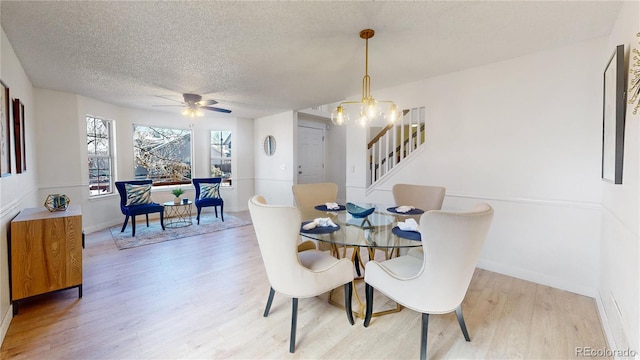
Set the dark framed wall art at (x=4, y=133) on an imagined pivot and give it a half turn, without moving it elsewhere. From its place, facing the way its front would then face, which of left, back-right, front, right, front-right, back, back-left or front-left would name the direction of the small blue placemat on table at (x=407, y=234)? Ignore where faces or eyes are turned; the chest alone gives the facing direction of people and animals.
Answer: back-left

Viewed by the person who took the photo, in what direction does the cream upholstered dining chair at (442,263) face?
facing away from the viewer and to the left of the viewer

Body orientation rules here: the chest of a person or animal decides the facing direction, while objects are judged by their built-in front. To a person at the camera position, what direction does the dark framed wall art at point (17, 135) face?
facing to the right of the viewer

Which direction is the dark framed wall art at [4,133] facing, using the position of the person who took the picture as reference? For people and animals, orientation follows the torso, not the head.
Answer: facing to the right of the viewer

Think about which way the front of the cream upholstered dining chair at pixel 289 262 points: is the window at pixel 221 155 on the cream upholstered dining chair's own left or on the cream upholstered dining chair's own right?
on the cream upholstered dining chair's own left

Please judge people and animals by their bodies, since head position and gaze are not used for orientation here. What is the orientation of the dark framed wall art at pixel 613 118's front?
to the viewer's left

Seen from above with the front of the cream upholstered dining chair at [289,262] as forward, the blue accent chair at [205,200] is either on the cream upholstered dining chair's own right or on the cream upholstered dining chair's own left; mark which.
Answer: on the cream upholstered dining chair's own left

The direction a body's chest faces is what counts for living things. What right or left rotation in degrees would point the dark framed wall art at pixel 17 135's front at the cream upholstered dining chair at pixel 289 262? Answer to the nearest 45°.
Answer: approximately 45° to its right

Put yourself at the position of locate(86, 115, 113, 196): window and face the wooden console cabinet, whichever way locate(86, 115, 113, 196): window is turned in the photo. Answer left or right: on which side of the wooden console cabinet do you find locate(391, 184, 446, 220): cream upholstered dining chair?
left

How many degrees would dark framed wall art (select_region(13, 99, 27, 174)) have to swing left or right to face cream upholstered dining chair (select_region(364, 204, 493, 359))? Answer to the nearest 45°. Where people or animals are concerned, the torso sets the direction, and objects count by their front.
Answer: approximately 45° to its right
